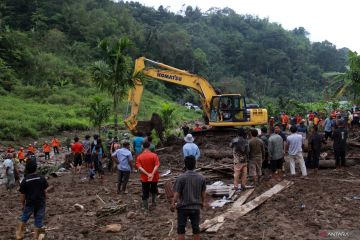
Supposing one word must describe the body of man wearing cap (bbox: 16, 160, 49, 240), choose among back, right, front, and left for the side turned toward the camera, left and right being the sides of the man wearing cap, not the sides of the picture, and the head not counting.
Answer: back

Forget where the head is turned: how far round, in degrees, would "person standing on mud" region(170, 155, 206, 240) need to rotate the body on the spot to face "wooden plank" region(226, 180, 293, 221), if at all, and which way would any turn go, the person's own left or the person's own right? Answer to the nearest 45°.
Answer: approximately 45° to the person's own right

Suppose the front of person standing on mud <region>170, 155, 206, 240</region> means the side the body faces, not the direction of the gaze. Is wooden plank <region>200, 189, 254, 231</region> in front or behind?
in front

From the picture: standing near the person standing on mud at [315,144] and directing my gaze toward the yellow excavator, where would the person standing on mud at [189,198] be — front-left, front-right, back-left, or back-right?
back-left

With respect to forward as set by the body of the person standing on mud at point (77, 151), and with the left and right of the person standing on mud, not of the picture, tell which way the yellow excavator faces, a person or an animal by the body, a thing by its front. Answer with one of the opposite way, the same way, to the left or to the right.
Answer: to the left

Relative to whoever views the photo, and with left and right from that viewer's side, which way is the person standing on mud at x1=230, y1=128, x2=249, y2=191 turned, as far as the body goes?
facing away from the viewer

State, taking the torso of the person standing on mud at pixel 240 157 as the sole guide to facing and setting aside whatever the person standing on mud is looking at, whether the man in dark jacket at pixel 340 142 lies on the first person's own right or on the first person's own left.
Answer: on the first person's own right

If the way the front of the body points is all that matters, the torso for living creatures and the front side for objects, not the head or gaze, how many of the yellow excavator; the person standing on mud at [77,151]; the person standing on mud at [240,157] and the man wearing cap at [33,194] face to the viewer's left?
1

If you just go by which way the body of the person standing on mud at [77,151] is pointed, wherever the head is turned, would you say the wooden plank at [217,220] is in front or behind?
behind

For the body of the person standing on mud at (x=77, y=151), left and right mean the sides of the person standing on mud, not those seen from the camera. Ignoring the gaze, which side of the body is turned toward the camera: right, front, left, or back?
back

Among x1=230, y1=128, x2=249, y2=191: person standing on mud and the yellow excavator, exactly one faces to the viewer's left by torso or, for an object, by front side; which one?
the yellow excavator
